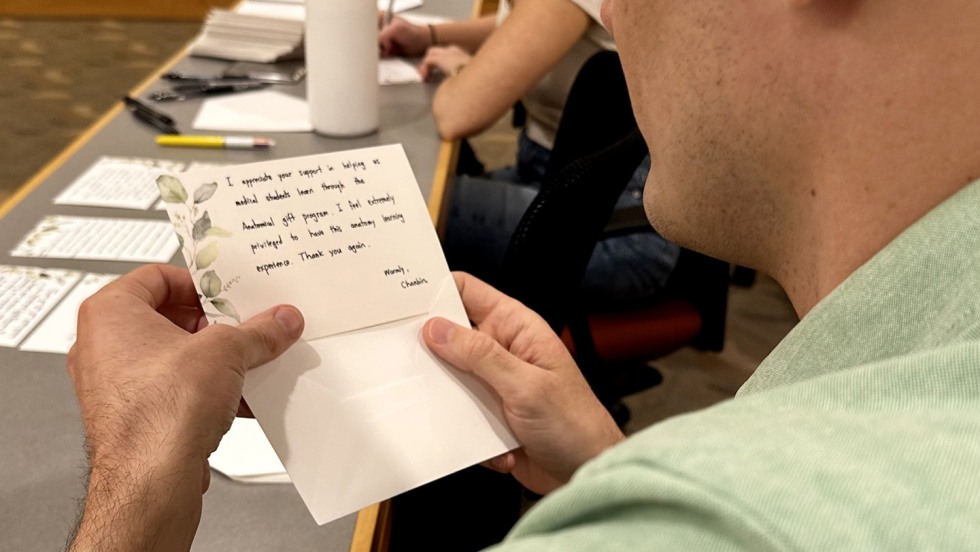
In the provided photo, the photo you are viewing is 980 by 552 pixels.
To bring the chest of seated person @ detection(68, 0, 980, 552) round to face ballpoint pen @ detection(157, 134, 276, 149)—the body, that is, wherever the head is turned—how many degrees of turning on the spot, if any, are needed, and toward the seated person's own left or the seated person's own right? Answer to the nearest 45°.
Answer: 0° — they already face it

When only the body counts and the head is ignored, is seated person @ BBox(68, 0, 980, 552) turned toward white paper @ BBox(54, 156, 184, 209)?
yes

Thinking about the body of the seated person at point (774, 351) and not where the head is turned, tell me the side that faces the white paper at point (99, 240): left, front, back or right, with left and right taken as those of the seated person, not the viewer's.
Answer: front

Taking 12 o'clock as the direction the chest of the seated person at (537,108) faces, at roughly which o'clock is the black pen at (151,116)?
The black pen is roughly at 12 o'clock from the seated person.

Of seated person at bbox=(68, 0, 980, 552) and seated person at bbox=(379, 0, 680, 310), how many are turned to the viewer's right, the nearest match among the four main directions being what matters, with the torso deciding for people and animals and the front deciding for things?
0

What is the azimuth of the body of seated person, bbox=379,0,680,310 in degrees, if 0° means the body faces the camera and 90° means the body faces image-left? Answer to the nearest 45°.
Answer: approximately 90°

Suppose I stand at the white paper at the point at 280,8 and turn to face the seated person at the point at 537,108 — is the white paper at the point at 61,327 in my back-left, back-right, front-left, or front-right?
front-right

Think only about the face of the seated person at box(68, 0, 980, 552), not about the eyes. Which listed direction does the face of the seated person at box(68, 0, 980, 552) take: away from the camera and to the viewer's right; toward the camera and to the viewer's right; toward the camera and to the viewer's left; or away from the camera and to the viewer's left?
away from the camera and to the viewer's left

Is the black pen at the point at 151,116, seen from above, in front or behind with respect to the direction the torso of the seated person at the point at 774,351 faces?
in front
